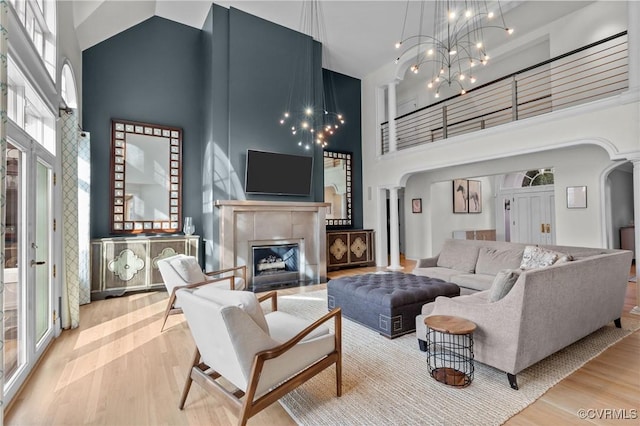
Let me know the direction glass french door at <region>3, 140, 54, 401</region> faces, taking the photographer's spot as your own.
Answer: facing to the right of the viewer

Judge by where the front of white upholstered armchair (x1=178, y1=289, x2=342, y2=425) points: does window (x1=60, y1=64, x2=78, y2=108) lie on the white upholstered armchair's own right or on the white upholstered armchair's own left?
on the white upholstered armchair's own left

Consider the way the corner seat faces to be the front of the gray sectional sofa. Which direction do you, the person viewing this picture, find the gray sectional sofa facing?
facing to the left of the viewer

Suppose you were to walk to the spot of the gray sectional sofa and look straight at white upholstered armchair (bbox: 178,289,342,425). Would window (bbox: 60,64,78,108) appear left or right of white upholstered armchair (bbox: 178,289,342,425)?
right

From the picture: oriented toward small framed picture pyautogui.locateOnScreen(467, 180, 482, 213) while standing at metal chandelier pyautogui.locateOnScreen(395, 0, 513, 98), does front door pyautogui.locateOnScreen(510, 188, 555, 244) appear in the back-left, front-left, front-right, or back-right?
front-right

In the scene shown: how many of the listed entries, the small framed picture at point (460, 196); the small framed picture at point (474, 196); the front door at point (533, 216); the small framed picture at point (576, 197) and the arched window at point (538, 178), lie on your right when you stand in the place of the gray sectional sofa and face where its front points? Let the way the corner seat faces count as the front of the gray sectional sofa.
5

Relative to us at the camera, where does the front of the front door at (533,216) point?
facing the viewer and to the left of the viewer

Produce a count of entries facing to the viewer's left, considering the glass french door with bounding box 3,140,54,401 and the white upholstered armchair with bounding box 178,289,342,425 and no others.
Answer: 0

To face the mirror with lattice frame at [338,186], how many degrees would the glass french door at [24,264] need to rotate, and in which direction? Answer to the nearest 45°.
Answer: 0° — it already faces it

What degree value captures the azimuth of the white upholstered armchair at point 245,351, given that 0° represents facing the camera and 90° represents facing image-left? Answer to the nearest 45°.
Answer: approximately 225°

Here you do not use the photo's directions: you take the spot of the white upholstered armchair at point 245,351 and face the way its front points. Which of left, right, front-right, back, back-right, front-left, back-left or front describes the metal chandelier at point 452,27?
front

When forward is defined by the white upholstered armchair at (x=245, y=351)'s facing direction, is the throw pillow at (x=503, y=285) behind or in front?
in front

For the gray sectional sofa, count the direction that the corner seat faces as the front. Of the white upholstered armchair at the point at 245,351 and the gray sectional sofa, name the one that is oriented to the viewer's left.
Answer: the gray sectional sofa

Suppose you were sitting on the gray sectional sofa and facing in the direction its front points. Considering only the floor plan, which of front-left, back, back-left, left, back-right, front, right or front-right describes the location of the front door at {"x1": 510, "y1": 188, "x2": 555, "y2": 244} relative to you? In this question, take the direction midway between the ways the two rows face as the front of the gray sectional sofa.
right
